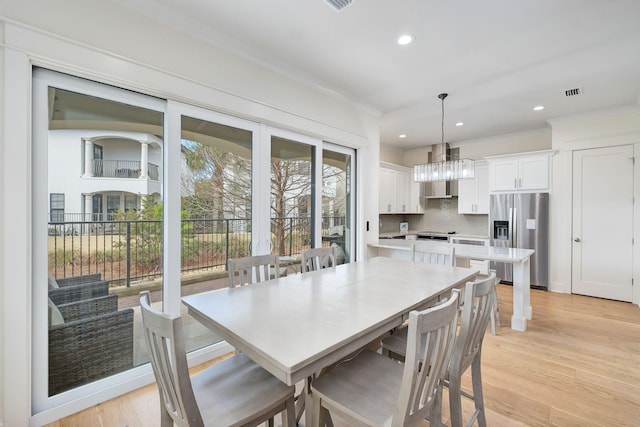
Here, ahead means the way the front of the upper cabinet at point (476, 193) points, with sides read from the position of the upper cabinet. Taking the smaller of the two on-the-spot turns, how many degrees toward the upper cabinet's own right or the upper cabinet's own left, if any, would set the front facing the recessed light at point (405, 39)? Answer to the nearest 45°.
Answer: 0° — it already faces it

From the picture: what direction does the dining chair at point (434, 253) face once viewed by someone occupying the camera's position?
facing the viewer

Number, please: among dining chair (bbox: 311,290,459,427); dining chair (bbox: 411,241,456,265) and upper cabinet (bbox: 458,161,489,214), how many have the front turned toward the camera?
2

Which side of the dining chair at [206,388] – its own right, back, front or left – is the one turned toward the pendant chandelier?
front

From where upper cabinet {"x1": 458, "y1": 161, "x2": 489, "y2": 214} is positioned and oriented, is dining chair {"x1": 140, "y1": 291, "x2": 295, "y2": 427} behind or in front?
in front

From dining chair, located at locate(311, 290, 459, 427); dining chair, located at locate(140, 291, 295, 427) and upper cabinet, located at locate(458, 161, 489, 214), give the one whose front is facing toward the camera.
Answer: the upper cabinet

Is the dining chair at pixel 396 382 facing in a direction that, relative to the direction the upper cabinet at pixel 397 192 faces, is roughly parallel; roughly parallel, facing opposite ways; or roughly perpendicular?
roughly parallel, facing opposite ways

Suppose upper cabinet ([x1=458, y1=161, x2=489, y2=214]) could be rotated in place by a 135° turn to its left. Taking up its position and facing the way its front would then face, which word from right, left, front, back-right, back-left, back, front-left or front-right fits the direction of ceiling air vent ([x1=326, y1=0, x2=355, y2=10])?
back-right

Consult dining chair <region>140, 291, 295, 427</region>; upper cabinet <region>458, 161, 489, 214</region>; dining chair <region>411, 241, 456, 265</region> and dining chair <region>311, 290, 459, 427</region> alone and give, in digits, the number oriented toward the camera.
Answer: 2

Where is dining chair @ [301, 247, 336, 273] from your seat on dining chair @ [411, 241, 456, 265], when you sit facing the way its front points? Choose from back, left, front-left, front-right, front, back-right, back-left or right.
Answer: front-right

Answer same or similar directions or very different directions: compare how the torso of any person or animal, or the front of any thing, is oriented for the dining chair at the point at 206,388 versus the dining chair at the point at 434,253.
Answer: very different directions

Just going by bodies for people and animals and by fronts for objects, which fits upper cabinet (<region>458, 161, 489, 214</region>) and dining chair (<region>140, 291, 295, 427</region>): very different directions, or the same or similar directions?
very different directions

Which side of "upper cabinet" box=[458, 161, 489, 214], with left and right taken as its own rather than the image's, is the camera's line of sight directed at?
front

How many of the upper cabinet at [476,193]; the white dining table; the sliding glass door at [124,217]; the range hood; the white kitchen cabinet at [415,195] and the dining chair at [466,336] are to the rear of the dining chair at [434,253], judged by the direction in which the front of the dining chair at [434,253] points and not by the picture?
3

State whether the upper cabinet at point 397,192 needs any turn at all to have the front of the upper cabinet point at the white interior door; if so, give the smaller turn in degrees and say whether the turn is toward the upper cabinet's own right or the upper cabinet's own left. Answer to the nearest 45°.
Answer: approximately 45° to the upper cabinet's own left

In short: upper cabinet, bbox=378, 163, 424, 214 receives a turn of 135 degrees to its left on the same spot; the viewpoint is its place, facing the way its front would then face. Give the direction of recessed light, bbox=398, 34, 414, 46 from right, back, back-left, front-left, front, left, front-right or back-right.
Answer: back
